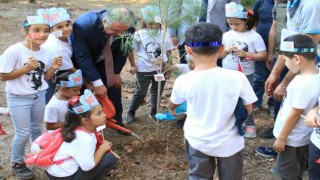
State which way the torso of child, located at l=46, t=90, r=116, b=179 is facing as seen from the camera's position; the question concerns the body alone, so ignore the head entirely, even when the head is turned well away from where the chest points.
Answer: to the viewer's right

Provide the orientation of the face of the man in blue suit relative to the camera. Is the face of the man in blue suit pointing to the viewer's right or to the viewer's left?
to the viewer's right

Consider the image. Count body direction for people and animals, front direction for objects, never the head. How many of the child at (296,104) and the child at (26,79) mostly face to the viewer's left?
1

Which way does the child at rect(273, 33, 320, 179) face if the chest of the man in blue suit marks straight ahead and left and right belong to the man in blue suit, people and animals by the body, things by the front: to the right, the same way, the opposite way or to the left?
the opposite way

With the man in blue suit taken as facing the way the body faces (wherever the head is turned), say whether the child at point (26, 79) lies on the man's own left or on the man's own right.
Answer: on the man's own right

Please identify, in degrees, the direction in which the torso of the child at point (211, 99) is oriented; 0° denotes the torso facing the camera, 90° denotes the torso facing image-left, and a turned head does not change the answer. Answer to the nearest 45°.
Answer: approximately 180°

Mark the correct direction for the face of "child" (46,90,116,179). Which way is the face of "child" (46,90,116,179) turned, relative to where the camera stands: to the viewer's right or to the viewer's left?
to the viewer's right

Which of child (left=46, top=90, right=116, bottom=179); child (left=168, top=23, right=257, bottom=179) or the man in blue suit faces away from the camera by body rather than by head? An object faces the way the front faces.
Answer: child (left=168, top=23, right=257, bottom=179)

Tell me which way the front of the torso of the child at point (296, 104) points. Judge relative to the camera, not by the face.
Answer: to the viewer's left
